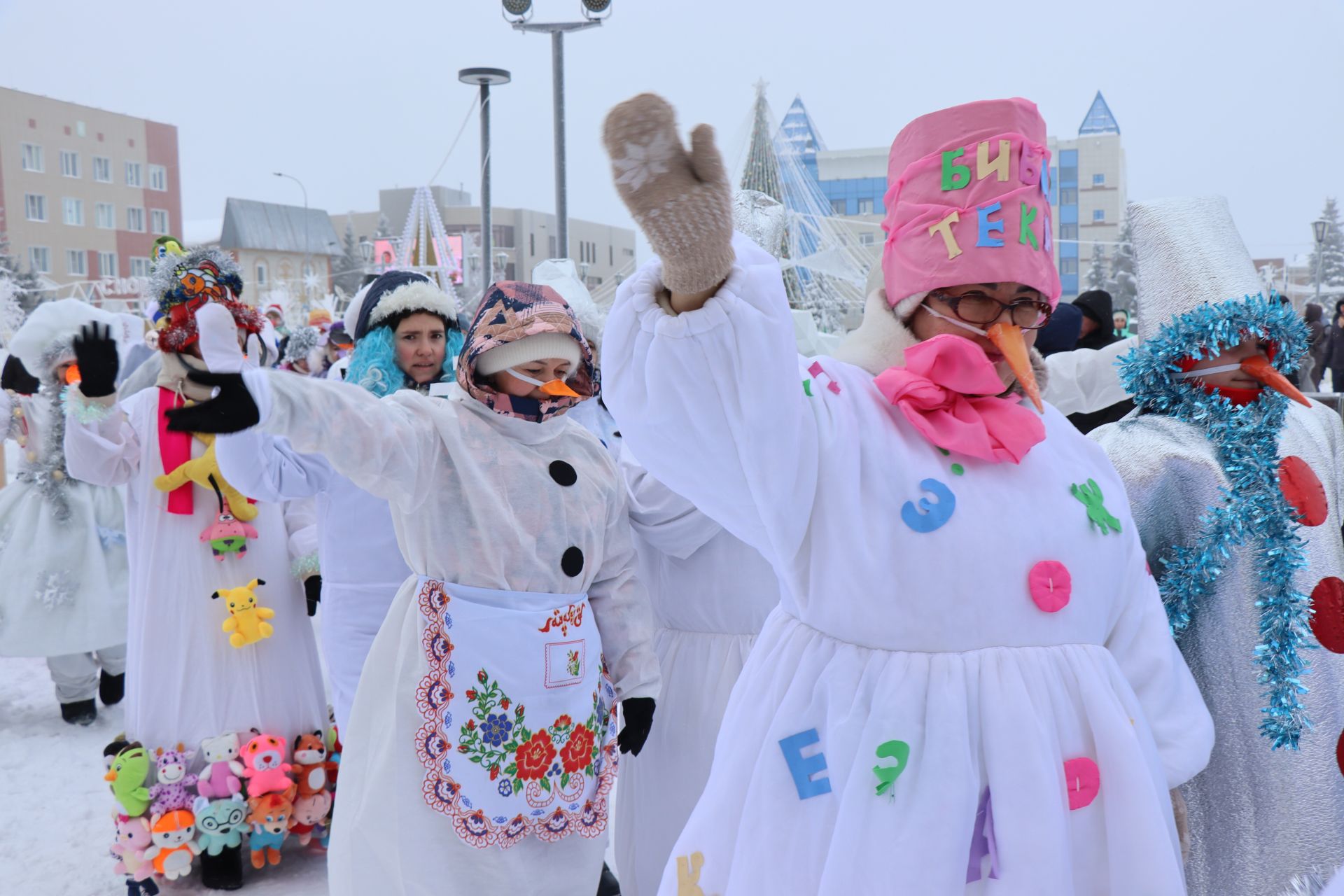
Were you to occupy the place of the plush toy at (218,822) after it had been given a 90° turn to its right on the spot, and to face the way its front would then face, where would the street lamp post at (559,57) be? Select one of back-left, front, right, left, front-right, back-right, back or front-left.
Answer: back-right

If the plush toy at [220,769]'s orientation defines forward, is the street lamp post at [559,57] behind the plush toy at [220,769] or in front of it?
behind

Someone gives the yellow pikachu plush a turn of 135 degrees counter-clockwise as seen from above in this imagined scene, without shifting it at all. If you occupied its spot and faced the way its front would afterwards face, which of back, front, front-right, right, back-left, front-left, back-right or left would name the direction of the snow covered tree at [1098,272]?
front

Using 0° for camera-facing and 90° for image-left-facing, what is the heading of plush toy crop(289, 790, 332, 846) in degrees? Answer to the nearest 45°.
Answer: approximately 0°
